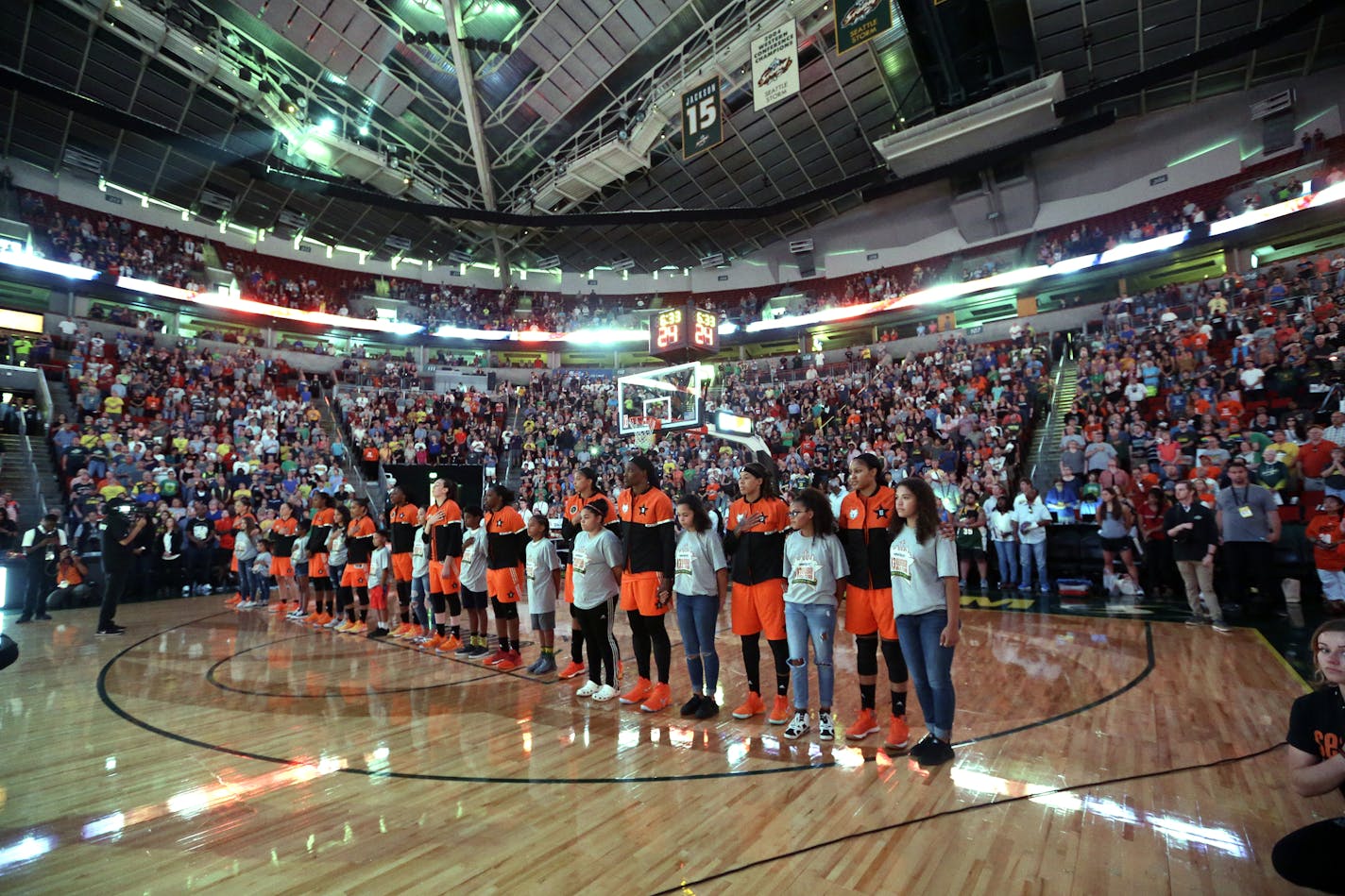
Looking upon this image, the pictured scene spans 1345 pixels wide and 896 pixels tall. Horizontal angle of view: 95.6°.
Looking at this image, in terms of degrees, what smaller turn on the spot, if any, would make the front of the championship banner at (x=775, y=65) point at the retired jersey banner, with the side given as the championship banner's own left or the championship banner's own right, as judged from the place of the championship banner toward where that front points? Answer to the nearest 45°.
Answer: approximately 90° to the championship banner's own right

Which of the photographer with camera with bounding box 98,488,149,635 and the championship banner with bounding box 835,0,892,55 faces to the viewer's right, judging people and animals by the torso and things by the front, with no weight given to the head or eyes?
the photographer with camera

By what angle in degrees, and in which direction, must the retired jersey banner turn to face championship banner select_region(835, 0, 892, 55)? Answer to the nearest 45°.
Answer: approximately 90° to its left

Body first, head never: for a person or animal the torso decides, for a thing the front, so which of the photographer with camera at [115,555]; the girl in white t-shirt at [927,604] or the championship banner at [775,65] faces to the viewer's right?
the photographer with camera

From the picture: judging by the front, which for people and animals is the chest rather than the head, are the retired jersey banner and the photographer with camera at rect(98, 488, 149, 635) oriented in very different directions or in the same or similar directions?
very different directions

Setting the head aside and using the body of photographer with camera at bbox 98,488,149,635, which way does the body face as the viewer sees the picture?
to the viewer's right

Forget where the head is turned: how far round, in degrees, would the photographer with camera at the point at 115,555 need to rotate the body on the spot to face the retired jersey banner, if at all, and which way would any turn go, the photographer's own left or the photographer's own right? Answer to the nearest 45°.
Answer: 0° — they already face it

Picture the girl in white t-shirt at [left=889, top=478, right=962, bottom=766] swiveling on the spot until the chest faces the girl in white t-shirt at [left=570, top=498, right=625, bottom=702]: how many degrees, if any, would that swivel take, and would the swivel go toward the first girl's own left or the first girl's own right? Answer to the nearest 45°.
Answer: approximately 45° to the first girl's own right
